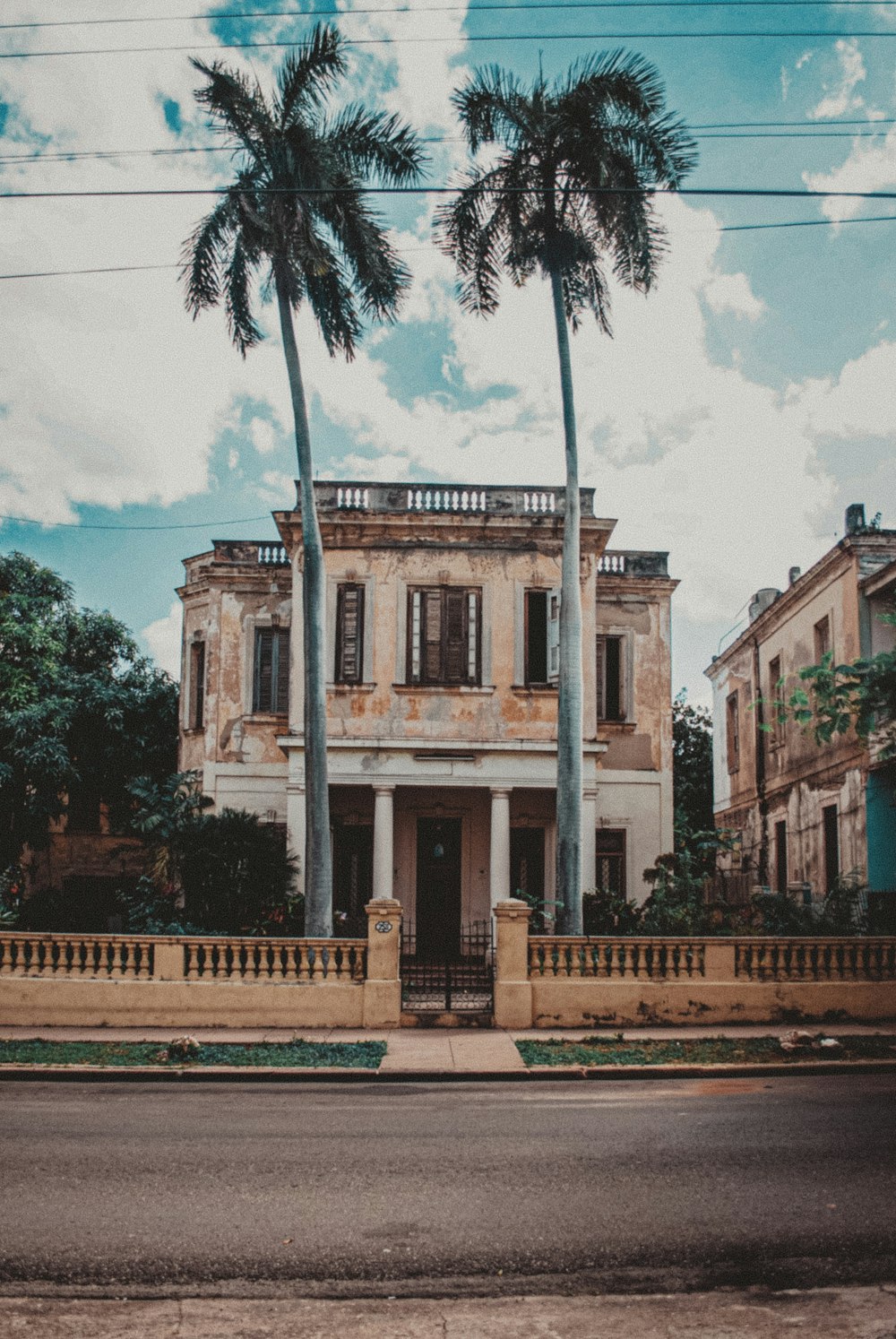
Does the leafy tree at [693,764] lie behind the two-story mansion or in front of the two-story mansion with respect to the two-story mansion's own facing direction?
behind

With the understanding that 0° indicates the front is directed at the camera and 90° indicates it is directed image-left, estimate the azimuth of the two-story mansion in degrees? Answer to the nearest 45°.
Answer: approximately 0°

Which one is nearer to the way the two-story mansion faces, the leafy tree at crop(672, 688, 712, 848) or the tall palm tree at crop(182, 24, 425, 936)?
the tall palm tree

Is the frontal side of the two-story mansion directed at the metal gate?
yes
